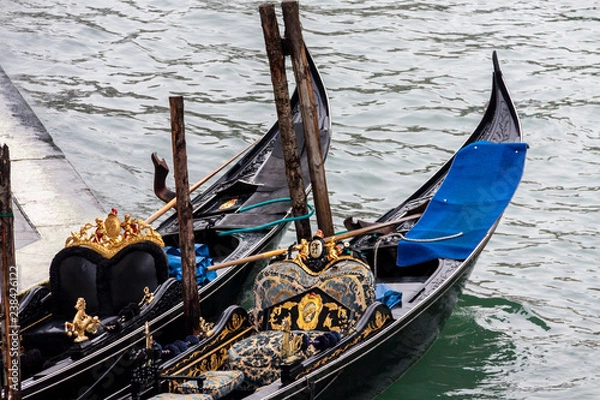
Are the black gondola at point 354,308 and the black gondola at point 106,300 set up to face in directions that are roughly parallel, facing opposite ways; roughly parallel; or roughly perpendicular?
roughly parallel

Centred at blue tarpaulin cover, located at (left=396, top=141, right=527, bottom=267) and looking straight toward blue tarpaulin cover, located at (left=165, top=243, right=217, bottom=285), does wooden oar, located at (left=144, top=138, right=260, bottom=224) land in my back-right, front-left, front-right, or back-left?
front-right

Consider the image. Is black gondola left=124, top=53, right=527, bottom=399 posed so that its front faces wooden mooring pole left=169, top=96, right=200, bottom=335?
no

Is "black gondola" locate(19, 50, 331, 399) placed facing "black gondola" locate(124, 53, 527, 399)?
no

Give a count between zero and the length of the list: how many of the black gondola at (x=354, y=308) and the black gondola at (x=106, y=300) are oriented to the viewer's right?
0
